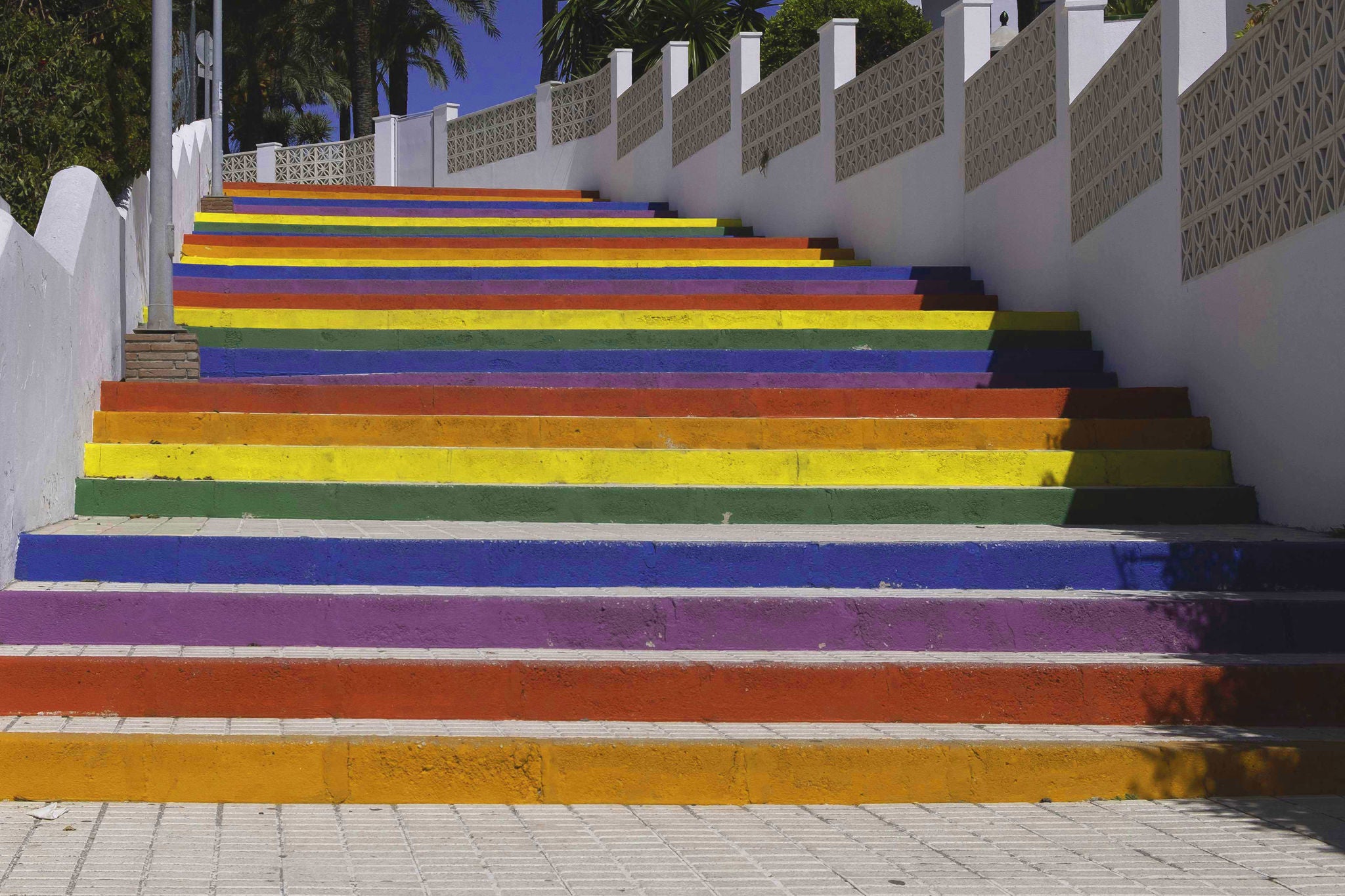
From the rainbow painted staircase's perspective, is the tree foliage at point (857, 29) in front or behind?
behind

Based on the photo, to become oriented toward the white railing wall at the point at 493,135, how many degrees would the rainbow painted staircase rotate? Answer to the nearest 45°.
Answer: approximately 180°

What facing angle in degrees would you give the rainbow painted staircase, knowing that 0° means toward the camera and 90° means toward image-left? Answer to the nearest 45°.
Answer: approximately 0°

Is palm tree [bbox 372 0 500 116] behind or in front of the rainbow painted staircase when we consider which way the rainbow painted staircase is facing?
behind

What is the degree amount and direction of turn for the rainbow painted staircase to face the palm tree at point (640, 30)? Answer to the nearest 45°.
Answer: approximately 180°

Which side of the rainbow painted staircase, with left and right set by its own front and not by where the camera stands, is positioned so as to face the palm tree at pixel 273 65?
back

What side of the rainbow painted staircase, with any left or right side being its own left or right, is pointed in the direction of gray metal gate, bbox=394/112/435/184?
back

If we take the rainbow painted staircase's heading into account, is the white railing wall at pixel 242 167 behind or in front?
behind

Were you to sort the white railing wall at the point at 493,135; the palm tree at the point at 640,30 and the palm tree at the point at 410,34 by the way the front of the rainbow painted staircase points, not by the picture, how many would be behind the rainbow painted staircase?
3
